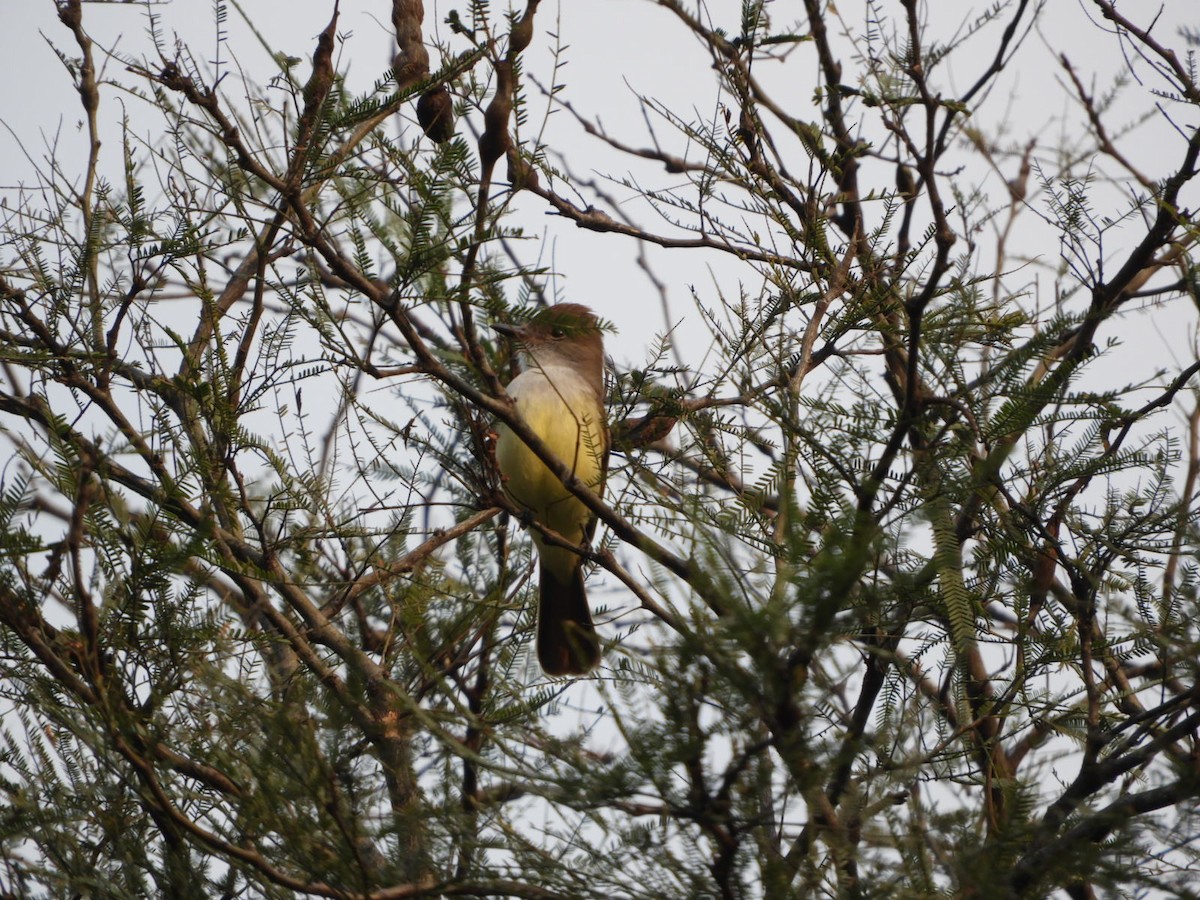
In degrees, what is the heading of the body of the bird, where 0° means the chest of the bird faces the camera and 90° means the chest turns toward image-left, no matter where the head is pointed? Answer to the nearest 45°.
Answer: approximately 45°
